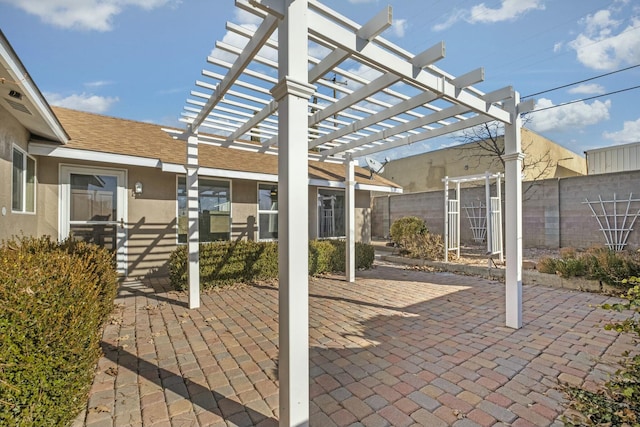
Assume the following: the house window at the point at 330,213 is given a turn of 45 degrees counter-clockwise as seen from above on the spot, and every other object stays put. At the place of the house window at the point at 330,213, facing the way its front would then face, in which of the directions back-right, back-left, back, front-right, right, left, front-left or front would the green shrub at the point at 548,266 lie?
front-right

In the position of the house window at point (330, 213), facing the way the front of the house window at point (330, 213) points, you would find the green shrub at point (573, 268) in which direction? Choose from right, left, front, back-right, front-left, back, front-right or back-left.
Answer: front

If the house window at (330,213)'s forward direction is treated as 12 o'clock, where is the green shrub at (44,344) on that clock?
The green shrub is roughly at 2 o'clock from the house window.

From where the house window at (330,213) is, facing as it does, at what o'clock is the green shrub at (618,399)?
The green shrub is roughly at 1 o'clock from the house window.

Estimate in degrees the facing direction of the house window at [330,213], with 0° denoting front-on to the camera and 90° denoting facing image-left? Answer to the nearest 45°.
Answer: approximately 315°

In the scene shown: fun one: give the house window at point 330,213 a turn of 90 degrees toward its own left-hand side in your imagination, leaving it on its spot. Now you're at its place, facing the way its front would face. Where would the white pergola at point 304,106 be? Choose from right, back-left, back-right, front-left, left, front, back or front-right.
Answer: back-right

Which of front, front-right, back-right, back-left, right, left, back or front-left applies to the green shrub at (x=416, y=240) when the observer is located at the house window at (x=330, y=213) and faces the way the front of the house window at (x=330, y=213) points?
front-left

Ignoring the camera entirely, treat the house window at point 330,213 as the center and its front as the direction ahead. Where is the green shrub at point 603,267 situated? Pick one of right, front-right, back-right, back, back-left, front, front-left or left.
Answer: front

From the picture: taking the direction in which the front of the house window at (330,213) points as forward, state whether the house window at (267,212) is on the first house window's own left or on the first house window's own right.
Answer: on the first house window's own right

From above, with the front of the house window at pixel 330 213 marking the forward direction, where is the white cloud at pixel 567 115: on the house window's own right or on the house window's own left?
on the house window's own left

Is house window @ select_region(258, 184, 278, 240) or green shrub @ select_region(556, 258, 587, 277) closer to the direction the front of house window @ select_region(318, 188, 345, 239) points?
the green shrub
